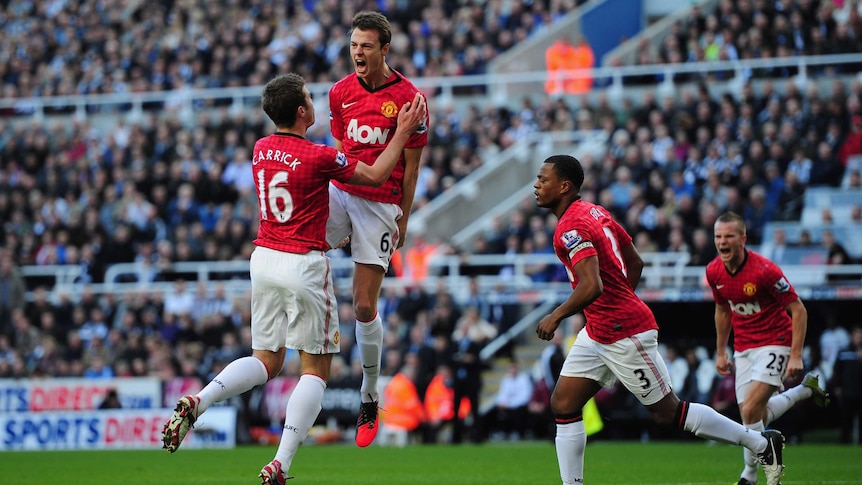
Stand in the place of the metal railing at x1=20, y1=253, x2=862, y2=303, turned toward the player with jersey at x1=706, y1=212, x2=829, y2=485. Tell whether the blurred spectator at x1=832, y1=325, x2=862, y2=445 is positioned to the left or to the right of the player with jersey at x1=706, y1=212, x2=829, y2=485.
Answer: left

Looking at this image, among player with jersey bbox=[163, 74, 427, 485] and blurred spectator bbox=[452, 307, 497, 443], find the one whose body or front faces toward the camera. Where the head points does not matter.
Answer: the blurred spectator

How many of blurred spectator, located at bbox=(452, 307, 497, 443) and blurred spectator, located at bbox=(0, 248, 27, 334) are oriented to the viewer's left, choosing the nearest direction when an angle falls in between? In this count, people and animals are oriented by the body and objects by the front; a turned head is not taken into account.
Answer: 0

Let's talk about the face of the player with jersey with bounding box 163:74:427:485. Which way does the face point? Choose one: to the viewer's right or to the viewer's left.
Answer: to the viewer's right

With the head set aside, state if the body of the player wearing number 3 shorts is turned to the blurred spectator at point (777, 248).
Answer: no

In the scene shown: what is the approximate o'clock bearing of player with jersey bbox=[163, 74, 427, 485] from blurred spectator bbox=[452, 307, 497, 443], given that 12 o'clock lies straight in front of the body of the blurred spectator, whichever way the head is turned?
The player with jersey is roughly at 12 o'clock from the blurred spectator.

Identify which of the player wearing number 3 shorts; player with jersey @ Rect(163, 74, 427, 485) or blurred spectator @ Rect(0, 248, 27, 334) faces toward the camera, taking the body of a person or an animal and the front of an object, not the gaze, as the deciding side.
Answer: the blurred spectator

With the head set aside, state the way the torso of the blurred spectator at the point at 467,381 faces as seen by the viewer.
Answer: toward the camera

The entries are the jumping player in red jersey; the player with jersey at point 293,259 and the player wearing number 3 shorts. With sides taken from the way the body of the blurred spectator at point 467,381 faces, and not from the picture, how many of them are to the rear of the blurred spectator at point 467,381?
0

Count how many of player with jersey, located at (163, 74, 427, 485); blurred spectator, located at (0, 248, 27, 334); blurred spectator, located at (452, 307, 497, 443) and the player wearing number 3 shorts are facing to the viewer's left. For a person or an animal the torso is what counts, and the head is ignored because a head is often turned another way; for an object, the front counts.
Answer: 1

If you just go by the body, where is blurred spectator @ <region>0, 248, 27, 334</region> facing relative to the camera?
toward the camera

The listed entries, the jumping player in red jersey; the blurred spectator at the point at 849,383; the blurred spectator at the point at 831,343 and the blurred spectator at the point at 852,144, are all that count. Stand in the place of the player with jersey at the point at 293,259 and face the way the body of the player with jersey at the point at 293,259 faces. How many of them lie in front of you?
4

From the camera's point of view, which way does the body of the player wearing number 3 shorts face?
to the viewer's left

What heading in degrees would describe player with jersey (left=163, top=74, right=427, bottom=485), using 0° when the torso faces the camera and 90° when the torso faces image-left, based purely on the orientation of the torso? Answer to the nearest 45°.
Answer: approximately 225°

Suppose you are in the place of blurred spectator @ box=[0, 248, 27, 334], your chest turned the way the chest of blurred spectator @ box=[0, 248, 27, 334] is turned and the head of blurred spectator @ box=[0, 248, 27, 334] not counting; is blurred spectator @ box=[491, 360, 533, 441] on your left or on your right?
on your left

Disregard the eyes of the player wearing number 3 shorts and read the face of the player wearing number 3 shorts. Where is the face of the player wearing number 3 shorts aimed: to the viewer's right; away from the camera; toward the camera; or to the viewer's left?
to the viewer's left

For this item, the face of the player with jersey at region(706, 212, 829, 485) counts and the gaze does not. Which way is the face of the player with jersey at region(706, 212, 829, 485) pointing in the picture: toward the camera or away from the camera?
toward the camera
